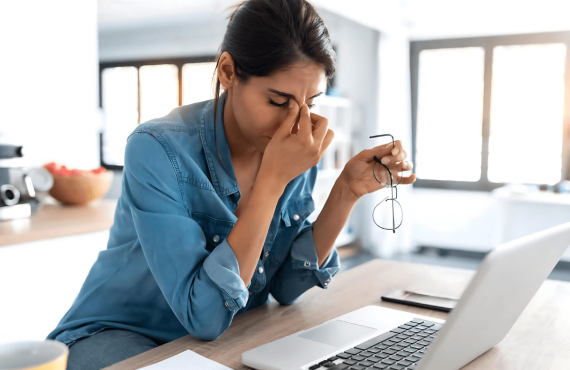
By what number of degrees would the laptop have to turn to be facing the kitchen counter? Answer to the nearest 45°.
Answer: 0° — it already faces it

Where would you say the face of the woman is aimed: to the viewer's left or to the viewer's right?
to the viewer's right

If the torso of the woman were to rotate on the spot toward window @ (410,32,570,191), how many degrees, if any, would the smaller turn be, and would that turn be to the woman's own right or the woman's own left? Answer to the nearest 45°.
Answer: approximately 90° to the woman's own left

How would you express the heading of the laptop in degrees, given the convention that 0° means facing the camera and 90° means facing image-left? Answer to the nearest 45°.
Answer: approximately 135°

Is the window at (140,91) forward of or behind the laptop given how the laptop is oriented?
forward

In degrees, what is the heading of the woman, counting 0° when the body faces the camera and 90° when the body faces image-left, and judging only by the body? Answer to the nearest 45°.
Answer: approximately 315°

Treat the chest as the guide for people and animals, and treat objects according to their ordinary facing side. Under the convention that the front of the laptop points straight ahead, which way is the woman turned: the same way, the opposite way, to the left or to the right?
the opposite way
